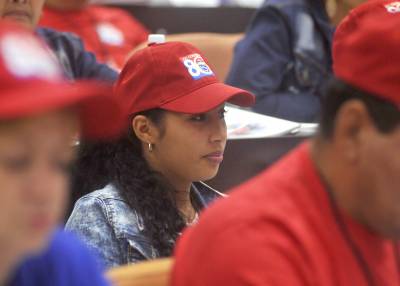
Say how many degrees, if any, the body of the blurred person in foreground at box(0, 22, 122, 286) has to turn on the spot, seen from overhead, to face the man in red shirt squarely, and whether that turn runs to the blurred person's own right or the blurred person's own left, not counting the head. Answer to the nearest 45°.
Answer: approximately 45° to the blurred person's own left

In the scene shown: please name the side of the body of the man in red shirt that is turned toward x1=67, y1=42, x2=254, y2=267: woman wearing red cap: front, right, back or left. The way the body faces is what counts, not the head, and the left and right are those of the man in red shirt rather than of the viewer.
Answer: back

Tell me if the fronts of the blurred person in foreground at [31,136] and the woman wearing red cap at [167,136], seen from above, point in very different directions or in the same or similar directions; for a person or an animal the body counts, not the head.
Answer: same or similar directions

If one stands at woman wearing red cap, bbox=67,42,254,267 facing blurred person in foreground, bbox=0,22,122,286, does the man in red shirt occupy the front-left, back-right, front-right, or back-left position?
front-left

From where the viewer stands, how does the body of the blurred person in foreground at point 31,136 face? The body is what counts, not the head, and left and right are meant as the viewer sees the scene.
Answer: facing the viewer and to the right of the viewer

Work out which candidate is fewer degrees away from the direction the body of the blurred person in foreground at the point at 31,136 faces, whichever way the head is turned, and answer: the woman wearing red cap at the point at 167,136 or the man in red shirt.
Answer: the man in red shirt

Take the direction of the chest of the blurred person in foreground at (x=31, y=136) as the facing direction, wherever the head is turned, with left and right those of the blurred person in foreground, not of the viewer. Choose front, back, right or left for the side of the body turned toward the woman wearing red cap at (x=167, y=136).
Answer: left

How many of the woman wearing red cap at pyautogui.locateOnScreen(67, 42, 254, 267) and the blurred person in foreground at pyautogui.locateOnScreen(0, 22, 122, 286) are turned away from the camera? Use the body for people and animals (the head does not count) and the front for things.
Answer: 0

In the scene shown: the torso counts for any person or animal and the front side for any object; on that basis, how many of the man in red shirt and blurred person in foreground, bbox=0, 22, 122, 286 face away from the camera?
0

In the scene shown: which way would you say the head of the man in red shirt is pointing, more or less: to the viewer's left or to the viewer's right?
to the viewer's right

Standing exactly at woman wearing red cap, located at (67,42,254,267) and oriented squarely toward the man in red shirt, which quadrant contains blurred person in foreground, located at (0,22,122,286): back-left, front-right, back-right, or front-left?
front-right

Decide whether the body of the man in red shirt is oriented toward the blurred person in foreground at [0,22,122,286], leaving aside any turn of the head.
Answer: no

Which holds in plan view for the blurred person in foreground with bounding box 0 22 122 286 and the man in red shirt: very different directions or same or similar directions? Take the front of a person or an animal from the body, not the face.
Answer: same or similar directions

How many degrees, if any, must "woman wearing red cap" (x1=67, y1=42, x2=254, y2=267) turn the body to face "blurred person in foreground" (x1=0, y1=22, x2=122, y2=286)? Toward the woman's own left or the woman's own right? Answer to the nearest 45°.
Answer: approximately 45° to the woman's own right

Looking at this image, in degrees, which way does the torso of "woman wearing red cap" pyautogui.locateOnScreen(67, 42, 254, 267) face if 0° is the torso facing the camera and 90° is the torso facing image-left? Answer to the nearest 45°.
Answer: approximately 315°
